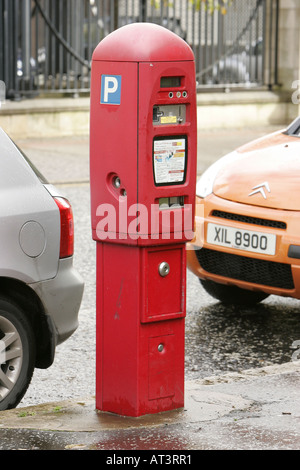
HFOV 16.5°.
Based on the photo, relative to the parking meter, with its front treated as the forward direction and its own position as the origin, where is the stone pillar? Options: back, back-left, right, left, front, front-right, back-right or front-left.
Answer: back-left

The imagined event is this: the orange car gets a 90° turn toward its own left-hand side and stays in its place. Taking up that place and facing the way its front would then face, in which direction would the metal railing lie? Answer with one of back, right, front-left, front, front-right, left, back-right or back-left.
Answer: back-left

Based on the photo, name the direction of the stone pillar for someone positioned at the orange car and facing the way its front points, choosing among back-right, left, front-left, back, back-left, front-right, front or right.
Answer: back-right

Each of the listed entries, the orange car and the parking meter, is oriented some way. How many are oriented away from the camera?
0

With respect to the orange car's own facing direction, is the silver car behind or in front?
in front

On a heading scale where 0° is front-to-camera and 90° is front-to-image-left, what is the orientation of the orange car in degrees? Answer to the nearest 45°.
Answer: approximately 45°

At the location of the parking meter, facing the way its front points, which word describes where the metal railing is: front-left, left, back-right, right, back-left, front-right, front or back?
back-left

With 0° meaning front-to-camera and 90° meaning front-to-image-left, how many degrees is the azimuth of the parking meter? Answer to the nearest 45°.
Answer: approximately 315°
